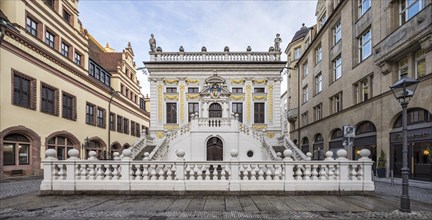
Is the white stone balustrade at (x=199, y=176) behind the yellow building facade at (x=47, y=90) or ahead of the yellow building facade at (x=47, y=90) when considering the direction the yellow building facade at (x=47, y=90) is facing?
ahead

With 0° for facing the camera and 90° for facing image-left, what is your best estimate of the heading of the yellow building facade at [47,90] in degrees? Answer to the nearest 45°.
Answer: approximately 315°

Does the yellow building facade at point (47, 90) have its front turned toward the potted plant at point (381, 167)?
yes

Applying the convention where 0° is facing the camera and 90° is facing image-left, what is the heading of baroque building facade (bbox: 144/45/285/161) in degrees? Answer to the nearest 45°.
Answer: approximately 0°

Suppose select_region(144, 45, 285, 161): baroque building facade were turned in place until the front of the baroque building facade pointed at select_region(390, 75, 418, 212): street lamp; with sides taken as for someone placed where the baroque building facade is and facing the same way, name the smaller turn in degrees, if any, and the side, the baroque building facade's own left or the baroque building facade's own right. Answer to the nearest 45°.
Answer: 0° — it already faces it

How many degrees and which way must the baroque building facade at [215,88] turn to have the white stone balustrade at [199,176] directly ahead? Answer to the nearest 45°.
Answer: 0° — it already faces it

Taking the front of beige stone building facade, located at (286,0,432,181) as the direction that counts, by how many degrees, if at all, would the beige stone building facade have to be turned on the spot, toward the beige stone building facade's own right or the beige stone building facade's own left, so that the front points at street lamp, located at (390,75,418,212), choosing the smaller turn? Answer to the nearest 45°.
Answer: approximately 45° to the beige stone building facade's own left
